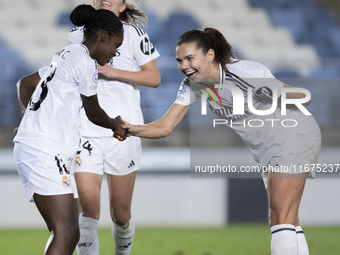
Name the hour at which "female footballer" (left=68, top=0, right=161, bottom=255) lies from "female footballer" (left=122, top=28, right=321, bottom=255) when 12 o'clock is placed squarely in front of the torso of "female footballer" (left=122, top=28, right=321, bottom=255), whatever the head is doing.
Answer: "female footballer" (left=68, top=0, right=161, bottom=255) is roughly at 2 o'clock from "female footballer" (left=122, top=28, right=321, bottom=255).

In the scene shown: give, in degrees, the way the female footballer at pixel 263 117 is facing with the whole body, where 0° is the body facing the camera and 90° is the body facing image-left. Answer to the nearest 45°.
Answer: approximately 45°

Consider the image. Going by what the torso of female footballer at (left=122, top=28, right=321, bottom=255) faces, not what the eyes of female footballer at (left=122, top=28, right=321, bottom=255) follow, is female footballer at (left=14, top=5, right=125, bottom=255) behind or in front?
in front
